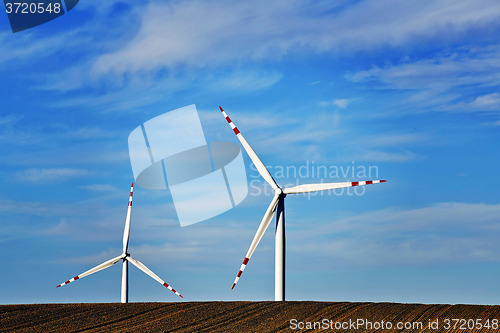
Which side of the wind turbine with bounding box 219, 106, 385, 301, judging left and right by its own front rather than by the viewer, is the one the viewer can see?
front
